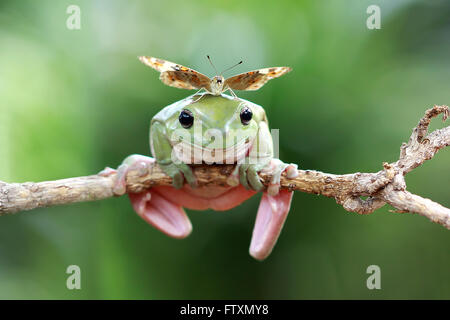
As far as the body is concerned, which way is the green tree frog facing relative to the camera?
toward the camera
